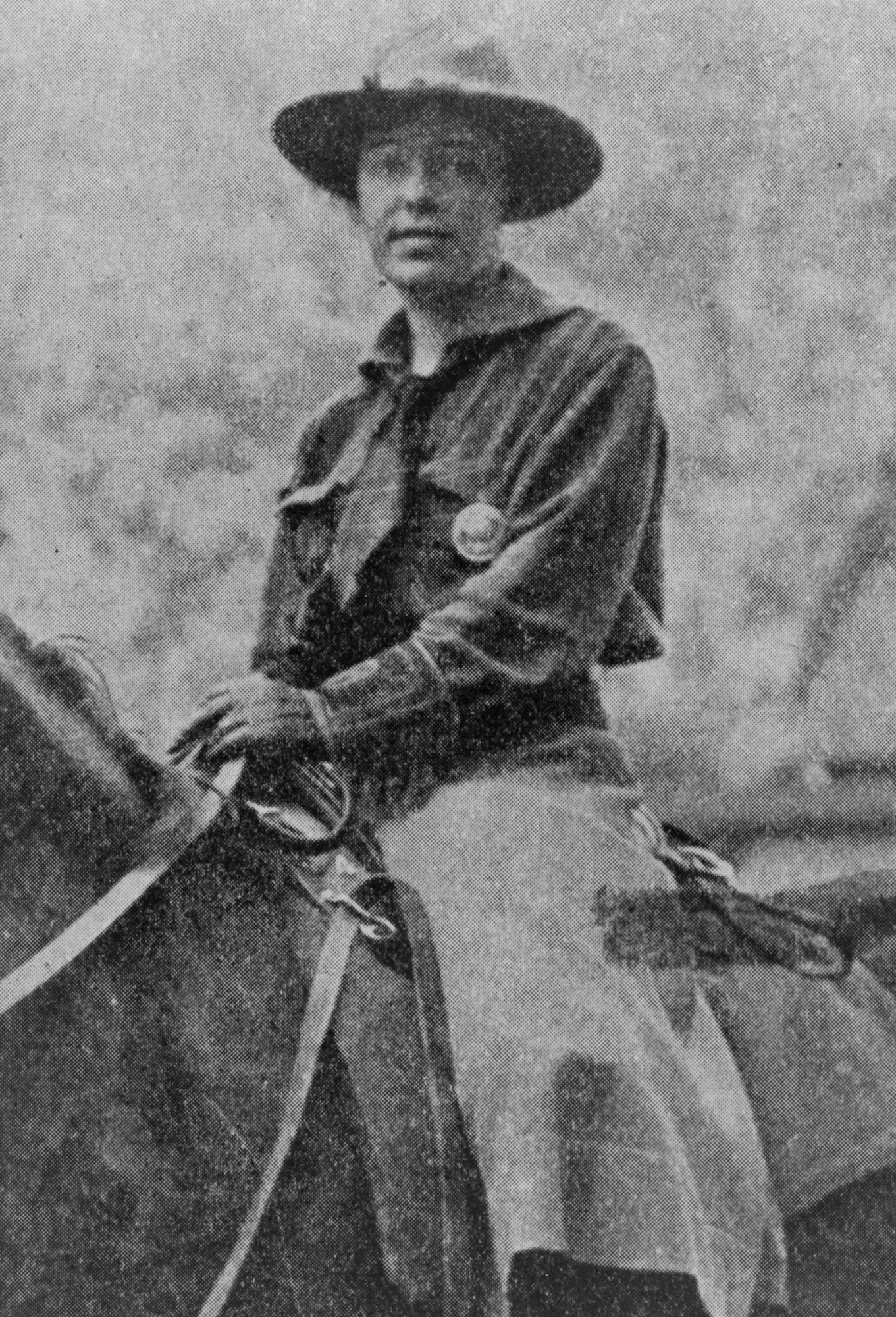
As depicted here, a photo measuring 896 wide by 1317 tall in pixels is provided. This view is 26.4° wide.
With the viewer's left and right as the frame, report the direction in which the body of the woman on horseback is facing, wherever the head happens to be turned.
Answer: facing the viewer and to the left of the viewer
